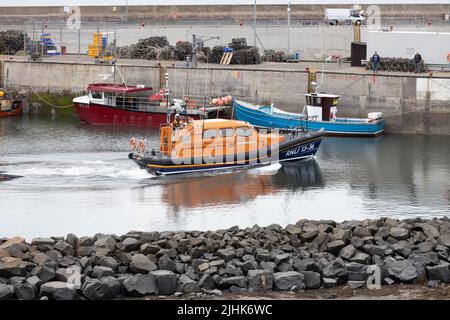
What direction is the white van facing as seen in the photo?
to the viewer's right

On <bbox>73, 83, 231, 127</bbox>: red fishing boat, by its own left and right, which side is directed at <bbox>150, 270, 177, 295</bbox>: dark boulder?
left

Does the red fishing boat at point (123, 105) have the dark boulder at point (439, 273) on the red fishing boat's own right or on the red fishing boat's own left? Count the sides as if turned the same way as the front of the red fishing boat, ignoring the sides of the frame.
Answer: on the red fishing boat's own left

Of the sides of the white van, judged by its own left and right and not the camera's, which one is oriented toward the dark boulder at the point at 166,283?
right

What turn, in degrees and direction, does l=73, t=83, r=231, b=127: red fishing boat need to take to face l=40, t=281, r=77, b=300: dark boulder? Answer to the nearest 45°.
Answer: approximately 90° to its left

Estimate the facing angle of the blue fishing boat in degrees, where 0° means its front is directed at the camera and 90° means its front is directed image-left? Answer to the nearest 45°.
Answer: approximately 90°

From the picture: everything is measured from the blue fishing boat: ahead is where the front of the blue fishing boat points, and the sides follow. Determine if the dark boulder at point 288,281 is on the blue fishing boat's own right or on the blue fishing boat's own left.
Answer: on the blue fishing boat's own left

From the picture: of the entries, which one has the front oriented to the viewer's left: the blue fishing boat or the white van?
the blue fishing boat

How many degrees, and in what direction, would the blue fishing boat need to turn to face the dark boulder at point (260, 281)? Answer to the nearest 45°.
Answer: approximately 90° to its left

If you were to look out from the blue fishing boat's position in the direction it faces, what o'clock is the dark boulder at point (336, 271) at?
The dark boulder is roughly at 9 o'clock from the blue fishing boat.

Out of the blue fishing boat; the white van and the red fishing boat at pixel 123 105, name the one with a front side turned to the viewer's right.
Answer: the white van

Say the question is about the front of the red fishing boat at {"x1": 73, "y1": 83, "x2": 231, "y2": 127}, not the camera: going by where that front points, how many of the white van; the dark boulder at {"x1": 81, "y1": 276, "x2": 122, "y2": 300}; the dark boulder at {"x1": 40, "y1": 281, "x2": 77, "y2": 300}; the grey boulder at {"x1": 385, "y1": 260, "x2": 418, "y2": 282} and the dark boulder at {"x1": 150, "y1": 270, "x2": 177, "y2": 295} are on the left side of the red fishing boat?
4

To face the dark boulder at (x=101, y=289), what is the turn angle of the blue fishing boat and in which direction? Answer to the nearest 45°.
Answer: approximately 90° to its left

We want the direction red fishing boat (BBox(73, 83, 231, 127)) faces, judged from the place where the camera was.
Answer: facing to the left of the viewer
